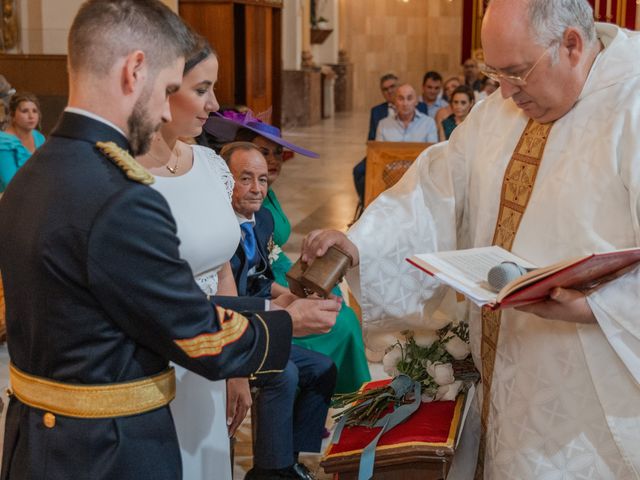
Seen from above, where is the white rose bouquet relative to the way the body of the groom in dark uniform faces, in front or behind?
in front

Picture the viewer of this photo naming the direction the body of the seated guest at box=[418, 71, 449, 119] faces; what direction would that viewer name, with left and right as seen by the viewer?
facing the viewer

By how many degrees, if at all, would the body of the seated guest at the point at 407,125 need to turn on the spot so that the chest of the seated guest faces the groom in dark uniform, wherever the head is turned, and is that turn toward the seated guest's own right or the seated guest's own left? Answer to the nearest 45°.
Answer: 0° — they already face them

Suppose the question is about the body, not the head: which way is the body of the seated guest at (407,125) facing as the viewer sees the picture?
toward the camera

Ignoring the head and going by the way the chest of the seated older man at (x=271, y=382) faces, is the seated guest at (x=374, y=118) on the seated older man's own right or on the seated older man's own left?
on the seated older man's own left

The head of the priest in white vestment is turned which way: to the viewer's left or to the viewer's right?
to the viewer's left

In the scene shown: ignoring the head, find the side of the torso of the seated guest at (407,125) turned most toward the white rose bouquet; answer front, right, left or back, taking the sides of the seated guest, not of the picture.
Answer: front

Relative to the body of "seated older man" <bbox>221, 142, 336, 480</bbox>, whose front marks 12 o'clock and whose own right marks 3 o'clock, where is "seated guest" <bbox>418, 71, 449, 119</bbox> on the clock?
The seated guest is roughly at 8 o'clock from the seated older man.

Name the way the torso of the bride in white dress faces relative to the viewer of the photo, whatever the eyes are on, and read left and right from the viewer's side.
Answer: facing the viewer and to the right of the viewer
